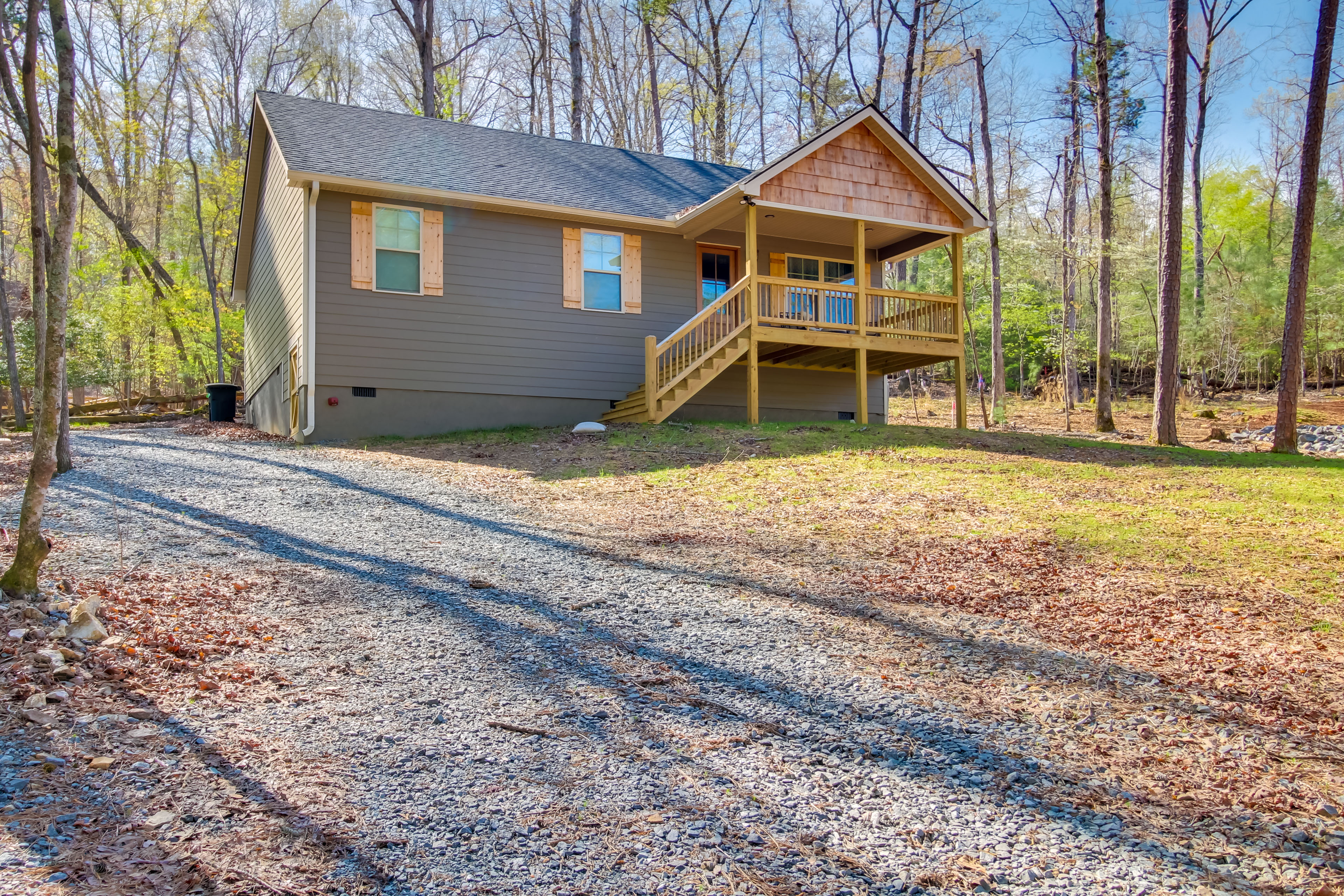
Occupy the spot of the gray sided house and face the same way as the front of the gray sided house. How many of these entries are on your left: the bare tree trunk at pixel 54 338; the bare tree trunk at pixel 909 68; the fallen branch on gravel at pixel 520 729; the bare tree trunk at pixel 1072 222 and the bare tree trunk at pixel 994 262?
3

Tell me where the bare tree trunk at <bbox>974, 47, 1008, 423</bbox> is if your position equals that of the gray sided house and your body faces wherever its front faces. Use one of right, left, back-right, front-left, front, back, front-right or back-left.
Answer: left

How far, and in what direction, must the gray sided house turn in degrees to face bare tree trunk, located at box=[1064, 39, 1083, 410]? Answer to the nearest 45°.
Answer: approximately 90° to its left

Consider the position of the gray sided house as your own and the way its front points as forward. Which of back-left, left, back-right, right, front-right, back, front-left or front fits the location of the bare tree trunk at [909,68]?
left

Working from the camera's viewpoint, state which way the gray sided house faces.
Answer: facing the viewer and to the right of the viewer

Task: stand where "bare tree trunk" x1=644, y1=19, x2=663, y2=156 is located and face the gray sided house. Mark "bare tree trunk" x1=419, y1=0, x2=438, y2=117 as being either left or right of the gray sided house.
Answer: right

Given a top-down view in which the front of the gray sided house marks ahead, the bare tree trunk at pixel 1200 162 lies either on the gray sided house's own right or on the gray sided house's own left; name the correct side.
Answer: on the gray sided house's own left

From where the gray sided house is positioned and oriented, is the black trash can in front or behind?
behind

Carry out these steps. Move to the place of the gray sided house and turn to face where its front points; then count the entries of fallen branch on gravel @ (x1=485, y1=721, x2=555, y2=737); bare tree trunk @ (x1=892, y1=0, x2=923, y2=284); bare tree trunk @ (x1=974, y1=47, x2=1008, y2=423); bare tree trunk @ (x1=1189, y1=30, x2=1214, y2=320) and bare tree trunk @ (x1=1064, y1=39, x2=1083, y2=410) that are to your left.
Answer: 4

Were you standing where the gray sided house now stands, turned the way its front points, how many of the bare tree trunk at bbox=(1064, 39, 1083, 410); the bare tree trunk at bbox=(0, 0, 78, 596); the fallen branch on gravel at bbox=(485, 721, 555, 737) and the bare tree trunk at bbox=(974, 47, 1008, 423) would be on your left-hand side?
2

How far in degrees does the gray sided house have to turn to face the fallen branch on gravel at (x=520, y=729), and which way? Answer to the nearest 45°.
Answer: approximately 45° to its right

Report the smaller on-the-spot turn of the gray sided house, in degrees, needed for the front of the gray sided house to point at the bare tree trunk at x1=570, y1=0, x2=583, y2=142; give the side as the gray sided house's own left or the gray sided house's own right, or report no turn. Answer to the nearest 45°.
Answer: approximately 135° to the gray sided house's own left
